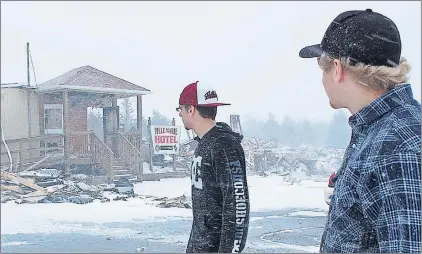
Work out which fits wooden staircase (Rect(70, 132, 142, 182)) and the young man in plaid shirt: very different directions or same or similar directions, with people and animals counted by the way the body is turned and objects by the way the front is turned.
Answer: very different directions

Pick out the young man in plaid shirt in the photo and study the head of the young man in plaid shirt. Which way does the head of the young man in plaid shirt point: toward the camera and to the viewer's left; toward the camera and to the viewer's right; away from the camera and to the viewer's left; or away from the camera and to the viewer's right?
away from the camera and to the viewer's left

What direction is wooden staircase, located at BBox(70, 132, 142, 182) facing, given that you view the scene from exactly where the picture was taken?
facing the viewer and to the right of the viewer

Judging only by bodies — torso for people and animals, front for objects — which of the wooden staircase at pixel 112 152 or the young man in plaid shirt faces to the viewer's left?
the young man in plaid shirt

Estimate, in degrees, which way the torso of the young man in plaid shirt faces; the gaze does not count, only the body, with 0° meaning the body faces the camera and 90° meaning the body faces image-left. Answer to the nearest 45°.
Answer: approximately 90°

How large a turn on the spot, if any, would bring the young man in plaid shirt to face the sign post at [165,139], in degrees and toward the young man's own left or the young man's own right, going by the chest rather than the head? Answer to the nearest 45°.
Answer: approximately 45° to the young man's own right

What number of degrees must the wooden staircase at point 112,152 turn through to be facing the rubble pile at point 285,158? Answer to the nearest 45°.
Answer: approximately 45° to its left
